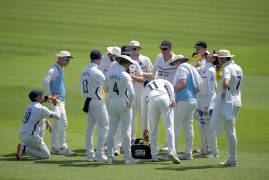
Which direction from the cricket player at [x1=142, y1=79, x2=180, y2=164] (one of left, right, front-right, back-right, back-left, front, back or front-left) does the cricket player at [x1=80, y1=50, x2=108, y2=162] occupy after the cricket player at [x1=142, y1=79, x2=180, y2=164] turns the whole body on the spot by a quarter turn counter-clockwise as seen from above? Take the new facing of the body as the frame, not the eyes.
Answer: front

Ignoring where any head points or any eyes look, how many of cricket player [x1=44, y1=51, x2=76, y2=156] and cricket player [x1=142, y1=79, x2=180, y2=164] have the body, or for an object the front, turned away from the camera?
1

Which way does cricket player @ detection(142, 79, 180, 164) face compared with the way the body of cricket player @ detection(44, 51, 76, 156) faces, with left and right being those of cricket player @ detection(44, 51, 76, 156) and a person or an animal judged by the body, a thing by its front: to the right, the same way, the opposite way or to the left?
to the left

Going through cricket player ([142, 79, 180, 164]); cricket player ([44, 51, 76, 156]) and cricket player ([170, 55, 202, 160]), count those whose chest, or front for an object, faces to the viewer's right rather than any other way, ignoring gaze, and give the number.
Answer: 1

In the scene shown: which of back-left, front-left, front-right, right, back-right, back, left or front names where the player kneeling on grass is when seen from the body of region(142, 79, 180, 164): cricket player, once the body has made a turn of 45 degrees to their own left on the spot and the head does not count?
front-left

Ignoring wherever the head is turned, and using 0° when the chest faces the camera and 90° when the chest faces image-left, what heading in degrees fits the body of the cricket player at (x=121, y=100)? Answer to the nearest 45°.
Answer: approximately 225°

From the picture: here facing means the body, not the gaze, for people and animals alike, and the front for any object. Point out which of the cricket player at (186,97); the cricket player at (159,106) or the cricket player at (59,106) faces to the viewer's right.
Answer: the cricket player at (59,106)

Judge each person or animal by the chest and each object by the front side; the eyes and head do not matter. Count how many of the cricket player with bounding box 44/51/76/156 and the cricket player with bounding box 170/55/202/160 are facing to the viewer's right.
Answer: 1

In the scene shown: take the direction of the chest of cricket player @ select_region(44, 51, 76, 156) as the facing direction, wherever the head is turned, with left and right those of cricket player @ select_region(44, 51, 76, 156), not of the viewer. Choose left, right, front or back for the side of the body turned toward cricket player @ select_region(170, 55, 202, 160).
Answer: front

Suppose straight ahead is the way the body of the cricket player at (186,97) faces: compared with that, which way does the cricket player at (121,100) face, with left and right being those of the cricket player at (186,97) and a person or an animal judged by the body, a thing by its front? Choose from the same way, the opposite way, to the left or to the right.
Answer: to the right

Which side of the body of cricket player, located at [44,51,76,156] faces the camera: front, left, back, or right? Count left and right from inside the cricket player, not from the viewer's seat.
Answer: right

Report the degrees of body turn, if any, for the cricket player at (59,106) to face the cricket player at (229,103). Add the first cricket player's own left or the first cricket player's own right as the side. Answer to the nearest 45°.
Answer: approximately 45° to the first cricket player's own right

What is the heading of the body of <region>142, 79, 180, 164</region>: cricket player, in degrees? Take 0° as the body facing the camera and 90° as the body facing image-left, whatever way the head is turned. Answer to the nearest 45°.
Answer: approximately 180°

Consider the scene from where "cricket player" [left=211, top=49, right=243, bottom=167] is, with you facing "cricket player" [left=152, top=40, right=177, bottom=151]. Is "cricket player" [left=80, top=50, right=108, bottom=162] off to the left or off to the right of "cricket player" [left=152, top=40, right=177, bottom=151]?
left
